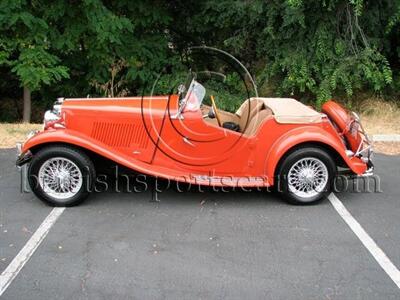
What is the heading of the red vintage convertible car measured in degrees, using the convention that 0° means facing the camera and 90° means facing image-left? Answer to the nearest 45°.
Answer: approximately 90°

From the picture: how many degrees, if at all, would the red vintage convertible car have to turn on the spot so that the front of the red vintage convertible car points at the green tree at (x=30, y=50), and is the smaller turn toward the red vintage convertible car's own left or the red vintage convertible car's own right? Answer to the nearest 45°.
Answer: approximately 45° to the red vintage convertible car's own right
